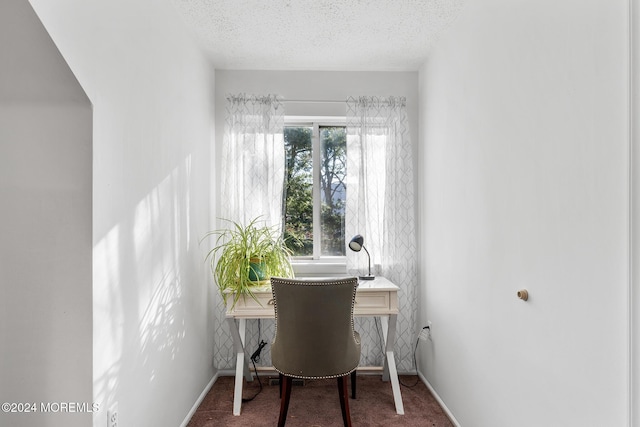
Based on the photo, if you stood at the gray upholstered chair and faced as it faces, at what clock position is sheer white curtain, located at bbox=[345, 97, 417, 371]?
The sheer white curtain is roughly at 1 o'clock from the gray upholstered chair.

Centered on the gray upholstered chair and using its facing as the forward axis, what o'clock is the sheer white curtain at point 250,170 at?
The sheer white curtain is roughly at 11 o'clock from the gray upholstered chair.

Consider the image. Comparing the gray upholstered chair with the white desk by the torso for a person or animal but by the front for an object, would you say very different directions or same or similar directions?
very different directions

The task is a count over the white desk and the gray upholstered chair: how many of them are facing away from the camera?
1

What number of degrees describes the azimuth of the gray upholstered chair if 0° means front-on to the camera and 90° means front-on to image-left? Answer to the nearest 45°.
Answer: approximately 180°

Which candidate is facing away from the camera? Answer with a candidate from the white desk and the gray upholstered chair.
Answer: the gray upholstered chair
